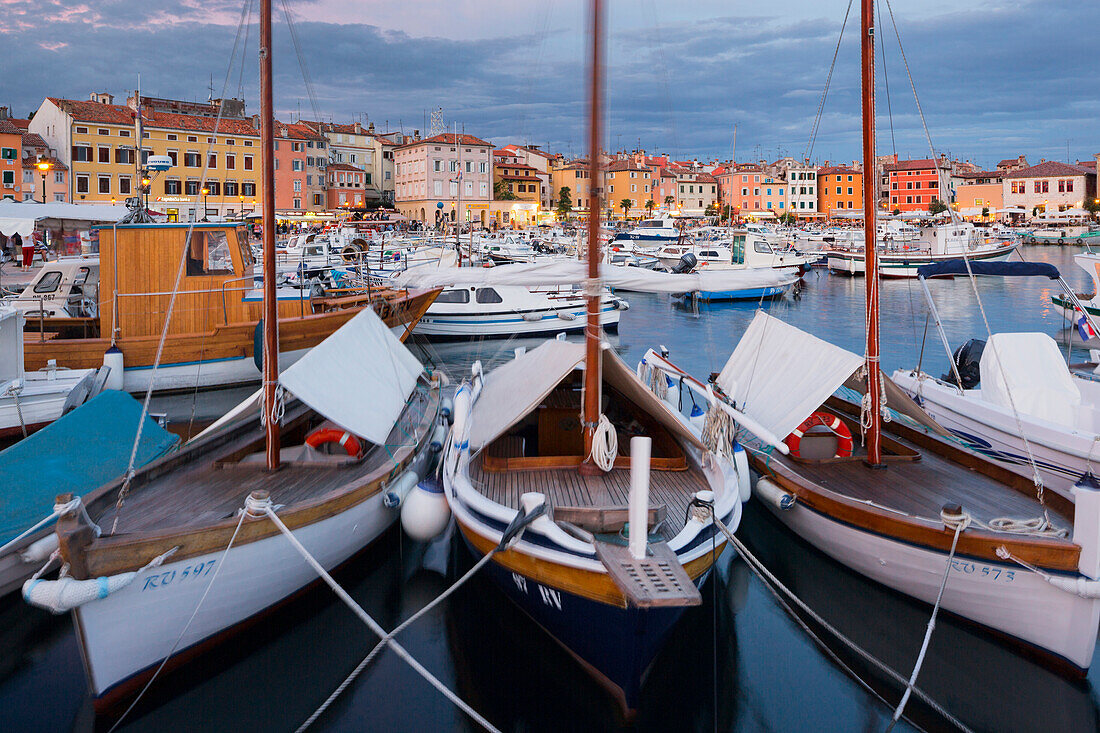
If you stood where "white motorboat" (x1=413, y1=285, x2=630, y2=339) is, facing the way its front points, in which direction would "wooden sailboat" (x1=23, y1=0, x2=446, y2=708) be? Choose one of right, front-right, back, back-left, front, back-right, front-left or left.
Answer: left

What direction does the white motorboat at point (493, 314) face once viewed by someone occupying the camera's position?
facing to the right of the viewer

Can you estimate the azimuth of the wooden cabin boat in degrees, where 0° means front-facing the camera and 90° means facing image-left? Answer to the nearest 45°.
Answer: approximately 270°

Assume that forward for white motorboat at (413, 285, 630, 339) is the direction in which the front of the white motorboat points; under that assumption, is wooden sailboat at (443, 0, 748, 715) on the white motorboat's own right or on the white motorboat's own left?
on the white motorboat's own right

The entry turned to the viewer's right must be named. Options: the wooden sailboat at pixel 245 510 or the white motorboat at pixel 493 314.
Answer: the white motorboat

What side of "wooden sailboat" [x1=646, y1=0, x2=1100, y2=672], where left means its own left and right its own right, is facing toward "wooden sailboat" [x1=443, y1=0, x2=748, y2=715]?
right
